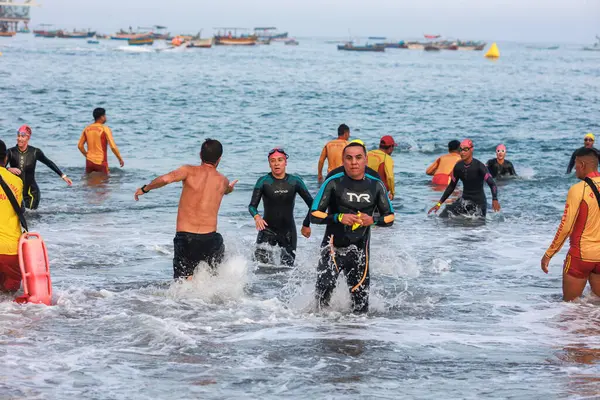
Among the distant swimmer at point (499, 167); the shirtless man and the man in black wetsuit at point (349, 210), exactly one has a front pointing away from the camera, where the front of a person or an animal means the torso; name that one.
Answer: the shirtless man

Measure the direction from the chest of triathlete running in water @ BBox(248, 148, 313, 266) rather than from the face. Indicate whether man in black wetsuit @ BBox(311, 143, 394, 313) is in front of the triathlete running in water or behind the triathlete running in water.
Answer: in front

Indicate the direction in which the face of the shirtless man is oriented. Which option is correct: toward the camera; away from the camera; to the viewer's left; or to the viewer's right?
away from the camera

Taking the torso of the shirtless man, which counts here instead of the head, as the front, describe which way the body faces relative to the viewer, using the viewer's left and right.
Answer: facing away from the viewer

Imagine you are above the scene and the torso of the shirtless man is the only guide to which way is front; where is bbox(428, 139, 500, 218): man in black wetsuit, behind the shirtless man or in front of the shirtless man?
in front

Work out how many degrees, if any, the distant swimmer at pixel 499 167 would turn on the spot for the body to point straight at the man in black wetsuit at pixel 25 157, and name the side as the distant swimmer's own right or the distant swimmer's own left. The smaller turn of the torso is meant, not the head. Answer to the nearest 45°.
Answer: approximately 45° to the distant swimmer's own right

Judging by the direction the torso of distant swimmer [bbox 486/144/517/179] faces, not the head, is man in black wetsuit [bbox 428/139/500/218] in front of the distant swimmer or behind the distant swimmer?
in front

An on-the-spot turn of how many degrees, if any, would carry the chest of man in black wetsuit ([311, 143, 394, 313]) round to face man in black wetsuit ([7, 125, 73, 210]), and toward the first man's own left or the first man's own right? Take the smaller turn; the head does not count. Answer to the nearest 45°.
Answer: approximately 135° to the first man's own right

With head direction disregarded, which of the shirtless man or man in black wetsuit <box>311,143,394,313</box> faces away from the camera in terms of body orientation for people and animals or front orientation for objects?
the shirtless man

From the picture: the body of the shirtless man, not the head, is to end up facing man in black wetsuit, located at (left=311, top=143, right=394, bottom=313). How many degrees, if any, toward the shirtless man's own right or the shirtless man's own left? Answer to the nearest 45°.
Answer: approximately 135° to the shirtless man's own right
